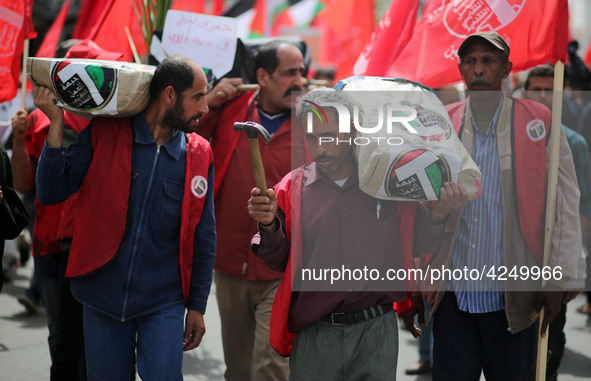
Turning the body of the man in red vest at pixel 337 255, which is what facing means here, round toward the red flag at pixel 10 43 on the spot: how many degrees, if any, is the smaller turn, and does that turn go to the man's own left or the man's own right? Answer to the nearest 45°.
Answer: approximately 135° to the man's own right

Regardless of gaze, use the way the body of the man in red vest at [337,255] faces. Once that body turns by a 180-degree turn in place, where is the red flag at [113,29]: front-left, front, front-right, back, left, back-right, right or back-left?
front-left

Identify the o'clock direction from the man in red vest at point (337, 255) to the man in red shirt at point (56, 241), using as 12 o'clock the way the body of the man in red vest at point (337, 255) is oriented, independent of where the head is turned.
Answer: the man in red shirt at point (56, 241) is roughly at 4 o'clock from the man in red vest at point (337, 255).

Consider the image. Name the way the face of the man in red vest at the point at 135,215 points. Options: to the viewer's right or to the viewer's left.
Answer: to the viewer's right

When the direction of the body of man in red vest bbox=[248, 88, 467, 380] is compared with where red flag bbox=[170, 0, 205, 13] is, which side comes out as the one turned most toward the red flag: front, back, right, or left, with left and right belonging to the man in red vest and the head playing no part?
back

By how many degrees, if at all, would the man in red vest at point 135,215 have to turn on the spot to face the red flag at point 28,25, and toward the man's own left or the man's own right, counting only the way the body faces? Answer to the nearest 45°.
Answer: approximately 180°

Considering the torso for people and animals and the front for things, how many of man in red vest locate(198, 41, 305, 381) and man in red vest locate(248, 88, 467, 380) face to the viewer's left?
0

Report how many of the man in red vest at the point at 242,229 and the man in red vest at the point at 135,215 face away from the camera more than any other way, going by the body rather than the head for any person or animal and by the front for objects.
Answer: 0

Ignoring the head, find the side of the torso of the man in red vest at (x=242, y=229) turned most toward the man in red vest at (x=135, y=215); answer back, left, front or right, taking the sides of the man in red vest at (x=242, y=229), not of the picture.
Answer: right

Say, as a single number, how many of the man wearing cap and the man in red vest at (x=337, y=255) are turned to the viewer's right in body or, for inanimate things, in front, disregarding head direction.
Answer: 0

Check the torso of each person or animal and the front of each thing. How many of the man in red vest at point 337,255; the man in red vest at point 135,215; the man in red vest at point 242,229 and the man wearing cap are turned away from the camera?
0

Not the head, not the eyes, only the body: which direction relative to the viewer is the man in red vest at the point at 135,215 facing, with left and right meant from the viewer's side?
facing the viewer and to the right of the viewer

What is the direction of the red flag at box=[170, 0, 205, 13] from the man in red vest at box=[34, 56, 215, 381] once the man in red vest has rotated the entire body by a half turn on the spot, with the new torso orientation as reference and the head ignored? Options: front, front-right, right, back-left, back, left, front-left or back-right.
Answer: front-right

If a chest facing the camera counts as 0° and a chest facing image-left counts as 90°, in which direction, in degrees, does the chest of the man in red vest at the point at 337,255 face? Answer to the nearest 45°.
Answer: approximately 0°

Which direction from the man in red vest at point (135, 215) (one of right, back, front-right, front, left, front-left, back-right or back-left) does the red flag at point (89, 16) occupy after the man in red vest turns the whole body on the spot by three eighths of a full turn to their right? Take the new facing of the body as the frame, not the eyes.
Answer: right

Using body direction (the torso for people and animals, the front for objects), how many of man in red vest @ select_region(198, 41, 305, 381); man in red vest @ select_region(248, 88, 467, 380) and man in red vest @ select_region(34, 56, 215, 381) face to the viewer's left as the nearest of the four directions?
0

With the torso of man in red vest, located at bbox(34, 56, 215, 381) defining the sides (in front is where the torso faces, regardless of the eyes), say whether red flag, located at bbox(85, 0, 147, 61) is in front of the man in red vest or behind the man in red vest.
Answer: behind
